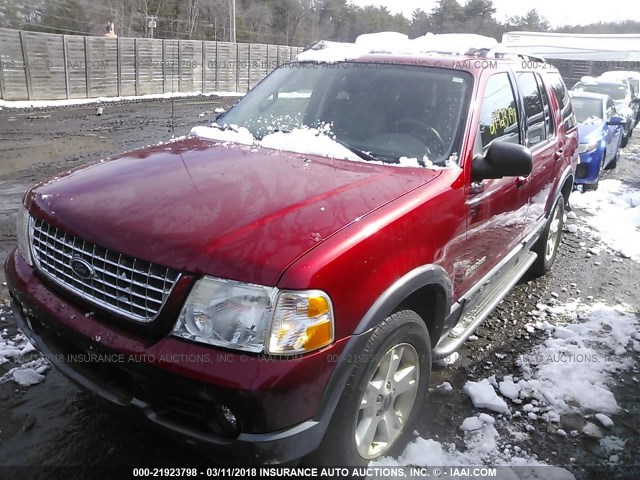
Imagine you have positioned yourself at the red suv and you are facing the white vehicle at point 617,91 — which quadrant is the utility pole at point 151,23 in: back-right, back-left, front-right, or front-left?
front-left

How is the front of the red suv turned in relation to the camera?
facing the viewer and to the left of the viewer

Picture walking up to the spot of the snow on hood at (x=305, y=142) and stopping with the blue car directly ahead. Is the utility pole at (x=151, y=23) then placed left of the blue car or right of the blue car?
left

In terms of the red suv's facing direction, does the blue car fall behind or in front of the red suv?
behind

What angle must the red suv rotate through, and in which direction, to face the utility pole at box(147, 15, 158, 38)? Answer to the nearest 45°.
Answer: approximately 135° to its right

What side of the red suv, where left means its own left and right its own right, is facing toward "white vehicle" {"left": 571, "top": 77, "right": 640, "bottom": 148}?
back

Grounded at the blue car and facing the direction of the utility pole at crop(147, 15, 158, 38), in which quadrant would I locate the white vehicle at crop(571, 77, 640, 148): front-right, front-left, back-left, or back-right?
front-right

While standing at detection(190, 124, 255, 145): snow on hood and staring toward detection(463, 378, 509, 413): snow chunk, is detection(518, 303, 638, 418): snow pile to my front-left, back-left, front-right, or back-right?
front-left
